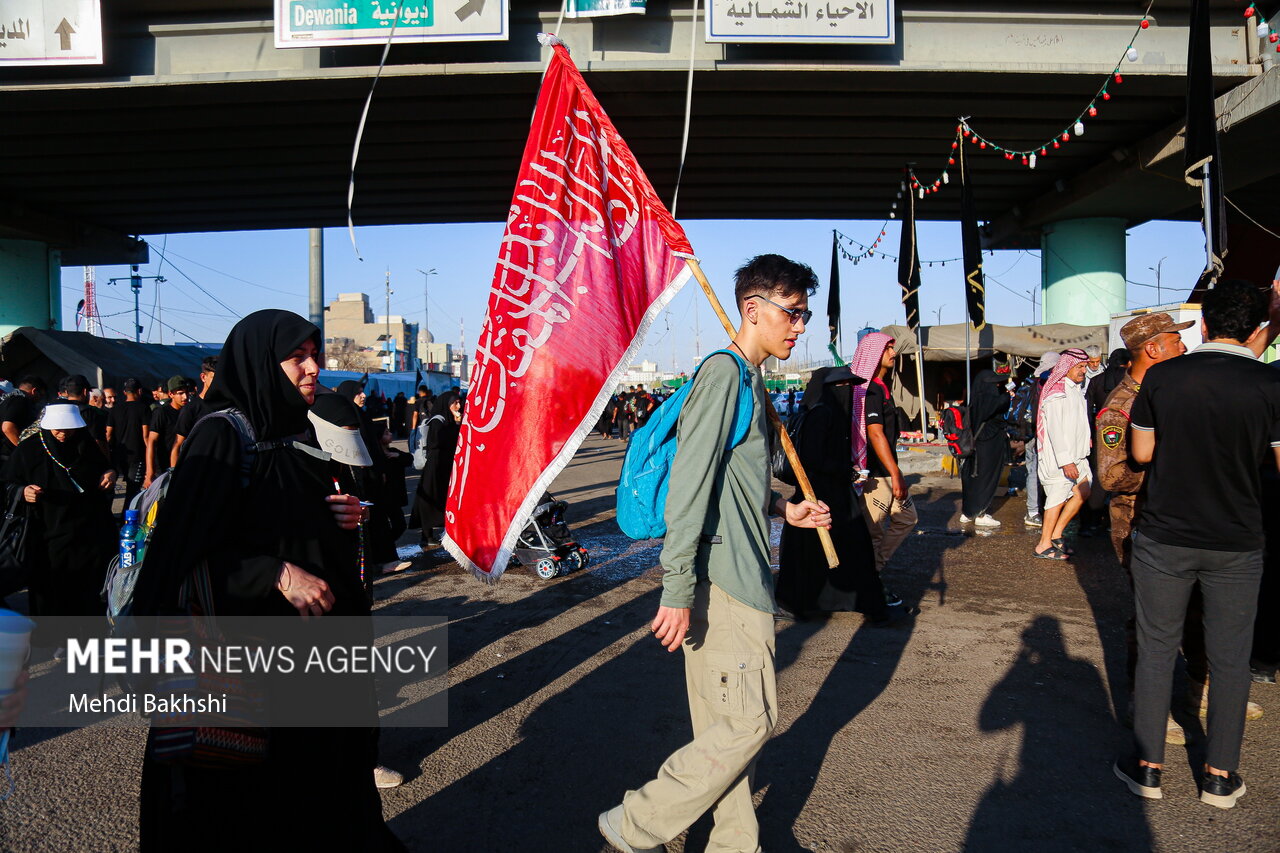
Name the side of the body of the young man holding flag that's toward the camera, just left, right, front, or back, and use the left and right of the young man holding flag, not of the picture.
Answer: right

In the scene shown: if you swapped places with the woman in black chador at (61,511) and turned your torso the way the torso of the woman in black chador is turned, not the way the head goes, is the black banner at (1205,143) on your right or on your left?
on your left

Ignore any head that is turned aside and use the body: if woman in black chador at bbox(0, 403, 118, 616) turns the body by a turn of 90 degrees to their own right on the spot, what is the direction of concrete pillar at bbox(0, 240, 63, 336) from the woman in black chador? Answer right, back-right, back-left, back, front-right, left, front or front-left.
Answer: right

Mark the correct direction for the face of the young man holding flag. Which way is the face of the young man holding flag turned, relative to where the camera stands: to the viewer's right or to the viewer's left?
to the viewer's right
